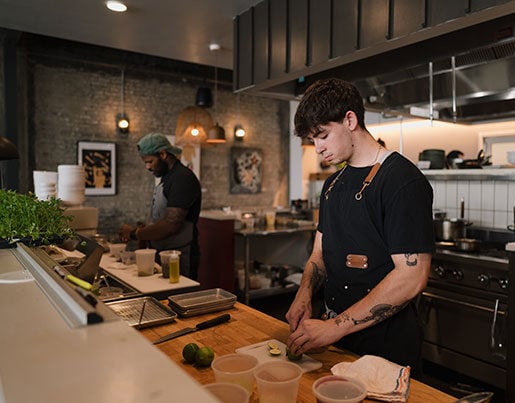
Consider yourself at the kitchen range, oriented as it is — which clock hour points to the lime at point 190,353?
The lime is roughly at 11 o'clock from the kitchen range.

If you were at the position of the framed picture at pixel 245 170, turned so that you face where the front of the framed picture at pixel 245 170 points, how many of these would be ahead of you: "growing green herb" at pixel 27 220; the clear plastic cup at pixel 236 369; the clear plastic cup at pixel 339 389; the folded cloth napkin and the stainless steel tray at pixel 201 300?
5

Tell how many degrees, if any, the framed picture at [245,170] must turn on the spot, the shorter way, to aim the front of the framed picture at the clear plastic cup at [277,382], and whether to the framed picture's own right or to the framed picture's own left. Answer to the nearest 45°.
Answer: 0° — it already faces it

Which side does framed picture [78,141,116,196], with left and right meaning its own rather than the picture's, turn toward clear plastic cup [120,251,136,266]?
front

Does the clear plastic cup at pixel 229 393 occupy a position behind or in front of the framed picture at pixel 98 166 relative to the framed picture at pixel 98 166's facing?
in front

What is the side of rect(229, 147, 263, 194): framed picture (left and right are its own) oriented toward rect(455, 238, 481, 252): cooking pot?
front

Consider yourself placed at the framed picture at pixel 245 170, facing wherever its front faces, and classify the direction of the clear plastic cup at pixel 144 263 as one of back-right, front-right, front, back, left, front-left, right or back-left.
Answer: front

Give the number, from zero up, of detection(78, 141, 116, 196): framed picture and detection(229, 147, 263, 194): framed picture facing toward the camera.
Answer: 2

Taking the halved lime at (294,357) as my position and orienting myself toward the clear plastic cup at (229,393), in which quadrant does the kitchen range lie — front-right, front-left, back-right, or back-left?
back-left

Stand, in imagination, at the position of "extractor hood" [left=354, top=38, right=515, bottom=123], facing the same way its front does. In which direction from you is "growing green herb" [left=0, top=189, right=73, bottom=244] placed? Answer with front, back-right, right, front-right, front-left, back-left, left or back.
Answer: front

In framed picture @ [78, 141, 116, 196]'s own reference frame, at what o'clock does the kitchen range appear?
The kitchen range is roughly at 11 o'clock from the framed picture.

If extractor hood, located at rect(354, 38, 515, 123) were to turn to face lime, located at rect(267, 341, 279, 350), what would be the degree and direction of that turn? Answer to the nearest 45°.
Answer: approximately 45° to its left

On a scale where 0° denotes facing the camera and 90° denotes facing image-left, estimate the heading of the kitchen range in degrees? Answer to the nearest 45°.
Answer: approximately 45°

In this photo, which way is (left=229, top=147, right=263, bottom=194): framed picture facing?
toward the camera

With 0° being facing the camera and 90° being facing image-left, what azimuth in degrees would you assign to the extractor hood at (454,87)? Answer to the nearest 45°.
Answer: approximately 45°

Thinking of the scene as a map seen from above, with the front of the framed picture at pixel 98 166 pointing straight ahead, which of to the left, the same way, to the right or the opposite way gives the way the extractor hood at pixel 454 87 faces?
to the right

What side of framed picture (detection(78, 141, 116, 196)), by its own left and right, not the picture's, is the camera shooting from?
front

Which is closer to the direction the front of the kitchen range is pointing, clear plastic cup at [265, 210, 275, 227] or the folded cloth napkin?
the folded cloth napkin

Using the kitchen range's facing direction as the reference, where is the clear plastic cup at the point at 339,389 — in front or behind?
in front
